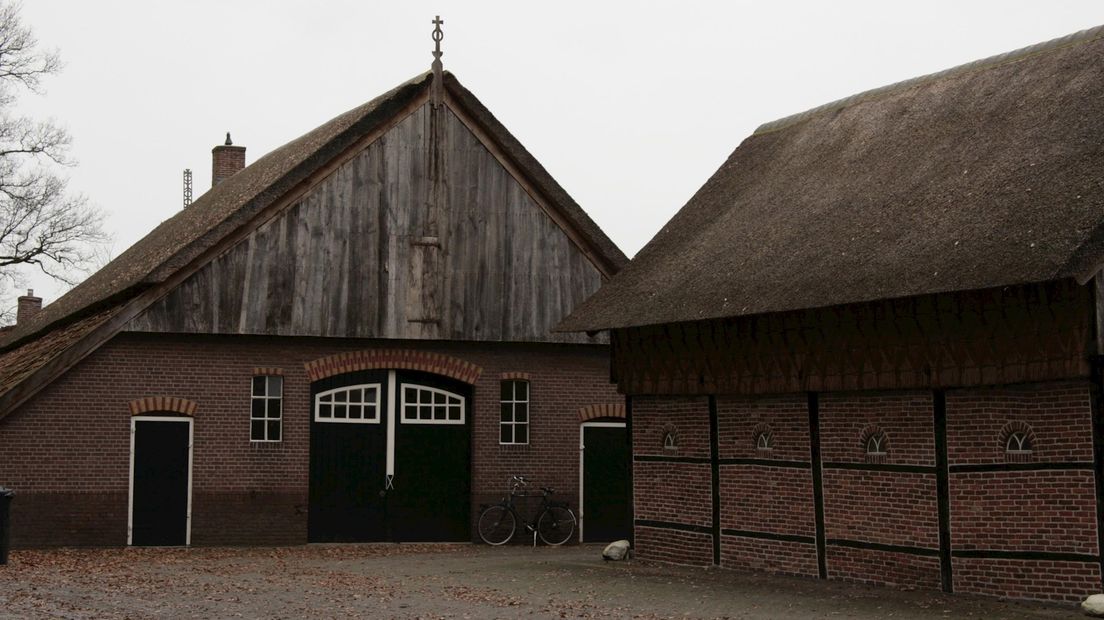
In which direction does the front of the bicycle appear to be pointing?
to the viewer's left

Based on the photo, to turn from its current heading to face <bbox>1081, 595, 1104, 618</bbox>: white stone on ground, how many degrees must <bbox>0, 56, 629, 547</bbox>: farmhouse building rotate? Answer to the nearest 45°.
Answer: approximately 45° to its left

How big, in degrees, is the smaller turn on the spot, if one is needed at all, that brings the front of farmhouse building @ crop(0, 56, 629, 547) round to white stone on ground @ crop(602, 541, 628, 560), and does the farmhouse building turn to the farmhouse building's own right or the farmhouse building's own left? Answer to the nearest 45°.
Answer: approximately 45° to the farmhouse building's own left

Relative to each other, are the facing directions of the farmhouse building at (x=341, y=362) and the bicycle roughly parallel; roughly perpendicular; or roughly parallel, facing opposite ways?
roughly perpendicular

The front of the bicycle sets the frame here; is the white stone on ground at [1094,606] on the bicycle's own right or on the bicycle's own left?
on the bicycle's own left

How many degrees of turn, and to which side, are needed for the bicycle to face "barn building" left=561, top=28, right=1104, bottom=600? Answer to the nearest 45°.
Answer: approximately 135° to its left

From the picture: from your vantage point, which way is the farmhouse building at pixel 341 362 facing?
toward the camera

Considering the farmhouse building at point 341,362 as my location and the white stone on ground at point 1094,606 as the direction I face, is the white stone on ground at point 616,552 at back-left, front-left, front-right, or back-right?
front-left
